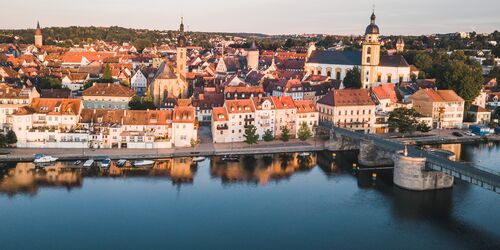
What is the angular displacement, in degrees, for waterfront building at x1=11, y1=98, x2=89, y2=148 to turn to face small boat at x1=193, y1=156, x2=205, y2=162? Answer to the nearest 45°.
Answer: approximately 45° to its left

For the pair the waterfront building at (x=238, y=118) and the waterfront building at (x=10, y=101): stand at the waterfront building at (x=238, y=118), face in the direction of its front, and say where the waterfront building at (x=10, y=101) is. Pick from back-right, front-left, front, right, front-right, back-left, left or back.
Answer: right

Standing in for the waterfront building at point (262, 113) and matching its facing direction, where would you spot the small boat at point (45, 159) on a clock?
The small boat is roughly at 2 o'clock from the waterfront building.

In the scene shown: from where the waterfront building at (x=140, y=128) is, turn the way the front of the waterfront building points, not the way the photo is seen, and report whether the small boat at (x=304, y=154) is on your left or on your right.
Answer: on your left

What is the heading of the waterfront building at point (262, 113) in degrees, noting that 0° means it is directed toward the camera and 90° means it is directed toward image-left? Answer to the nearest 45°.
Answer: approximately 0°

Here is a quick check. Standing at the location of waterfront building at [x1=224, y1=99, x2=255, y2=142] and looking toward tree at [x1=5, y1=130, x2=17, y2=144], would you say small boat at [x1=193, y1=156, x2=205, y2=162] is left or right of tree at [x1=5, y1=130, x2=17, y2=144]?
left

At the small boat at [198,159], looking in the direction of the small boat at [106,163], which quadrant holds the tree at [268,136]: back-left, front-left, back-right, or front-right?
back-right

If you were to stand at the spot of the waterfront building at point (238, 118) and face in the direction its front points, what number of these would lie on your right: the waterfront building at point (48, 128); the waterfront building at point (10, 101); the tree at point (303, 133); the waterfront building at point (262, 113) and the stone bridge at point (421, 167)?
2

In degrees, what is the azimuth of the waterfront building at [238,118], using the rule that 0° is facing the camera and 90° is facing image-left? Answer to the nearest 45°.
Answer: approximately 0°
